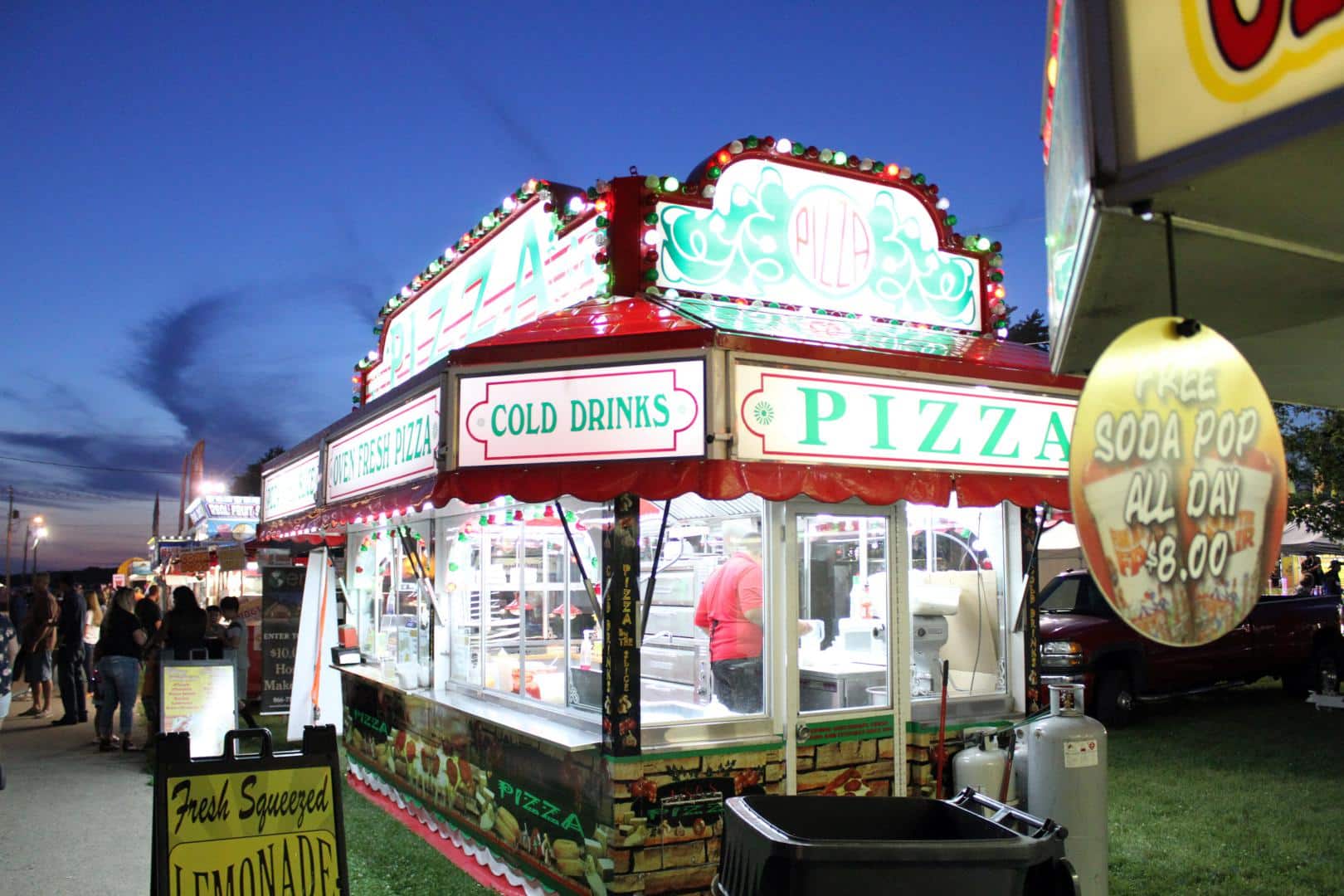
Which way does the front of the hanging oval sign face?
toward the camera

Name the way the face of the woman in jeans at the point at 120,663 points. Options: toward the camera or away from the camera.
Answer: away from the camera

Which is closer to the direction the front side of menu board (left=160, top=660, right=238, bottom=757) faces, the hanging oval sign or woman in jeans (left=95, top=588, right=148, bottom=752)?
the hanging oval sign

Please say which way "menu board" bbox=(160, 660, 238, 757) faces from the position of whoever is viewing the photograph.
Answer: facing the viewer

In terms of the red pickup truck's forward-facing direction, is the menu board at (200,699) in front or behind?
in front

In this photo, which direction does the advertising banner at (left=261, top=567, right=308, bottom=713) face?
toward the camera

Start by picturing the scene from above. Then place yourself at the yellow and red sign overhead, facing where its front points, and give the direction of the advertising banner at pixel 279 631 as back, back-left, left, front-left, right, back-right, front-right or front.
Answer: right

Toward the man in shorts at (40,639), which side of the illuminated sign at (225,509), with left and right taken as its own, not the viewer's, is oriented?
front

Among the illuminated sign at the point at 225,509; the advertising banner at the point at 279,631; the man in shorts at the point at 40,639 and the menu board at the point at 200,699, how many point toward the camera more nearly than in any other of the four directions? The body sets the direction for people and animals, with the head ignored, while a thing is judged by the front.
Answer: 3

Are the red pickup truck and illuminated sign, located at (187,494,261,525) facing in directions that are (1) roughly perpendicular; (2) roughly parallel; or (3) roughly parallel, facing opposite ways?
roughly perpendicular
